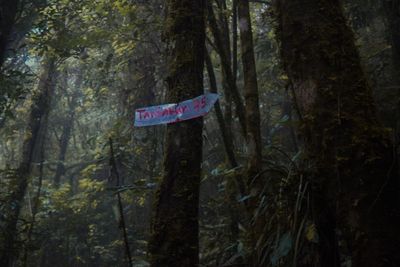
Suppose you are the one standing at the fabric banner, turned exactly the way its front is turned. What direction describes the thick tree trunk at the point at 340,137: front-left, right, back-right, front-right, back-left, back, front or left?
front-left

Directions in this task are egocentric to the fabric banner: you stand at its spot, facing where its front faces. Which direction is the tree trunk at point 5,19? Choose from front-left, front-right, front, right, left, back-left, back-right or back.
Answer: back-right

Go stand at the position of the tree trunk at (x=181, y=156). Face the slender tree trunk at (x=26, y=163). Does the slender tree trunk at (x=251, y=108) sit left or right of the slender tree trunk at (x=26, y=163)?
right

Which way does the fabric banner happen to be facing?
toward the camera
